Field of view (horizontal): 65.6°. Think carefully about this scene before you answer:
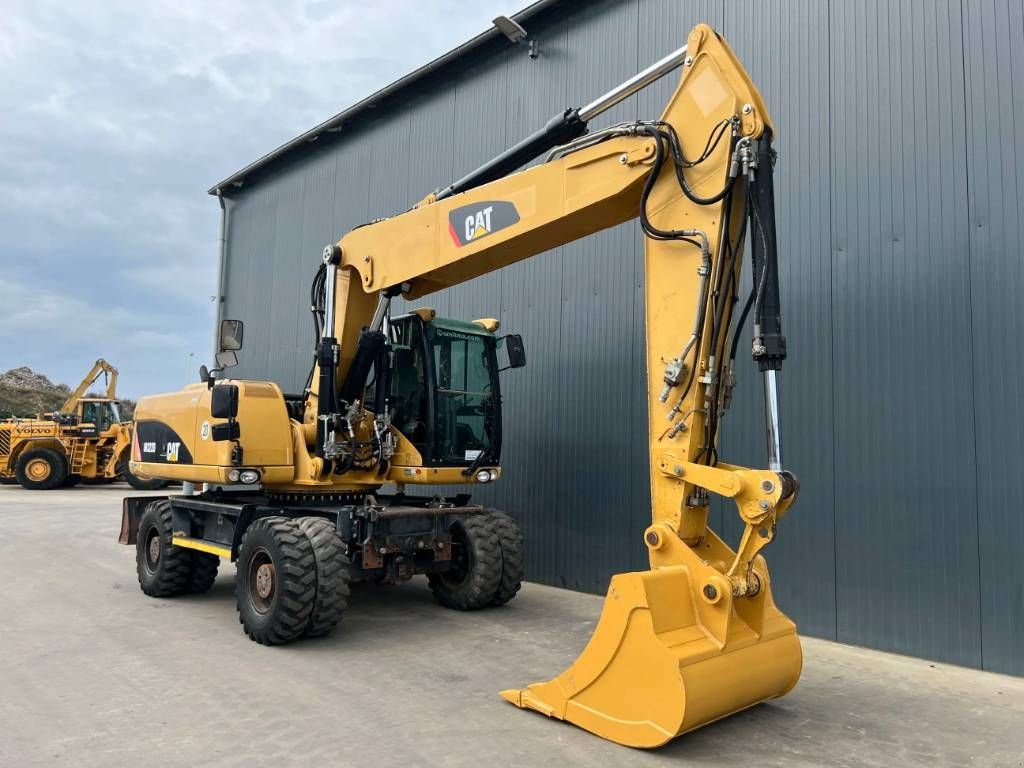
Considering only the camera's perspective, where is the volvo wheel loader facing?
facing to the right of the viewer

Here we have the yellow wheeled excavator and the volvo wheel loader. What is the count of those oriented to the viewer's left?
0

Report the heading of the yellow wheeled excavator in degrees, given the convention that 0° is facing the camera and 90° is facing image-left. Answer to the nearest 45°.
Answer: approximately 315°

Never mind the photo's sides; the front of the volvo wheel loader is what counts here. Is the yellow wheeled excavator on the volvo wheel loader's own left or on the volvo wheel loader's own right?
on the volvo wheel loader's own right

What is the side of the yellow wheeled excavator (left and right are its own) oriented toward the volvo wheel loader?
back
